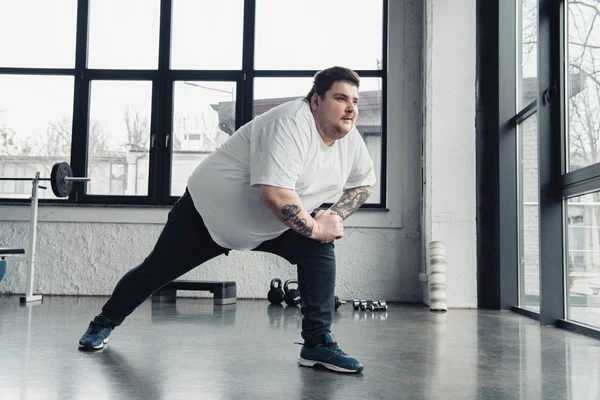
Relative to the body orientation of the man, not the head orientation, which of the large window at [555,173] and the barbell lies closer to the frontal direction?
the large window

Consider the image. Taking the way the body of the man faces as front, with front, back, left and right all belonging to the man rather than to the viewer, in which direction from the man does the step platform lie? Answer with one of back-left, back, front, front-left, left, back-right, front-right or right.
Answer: back-left

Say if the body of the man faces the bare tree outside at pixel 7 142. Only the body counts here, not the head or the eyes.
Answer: no

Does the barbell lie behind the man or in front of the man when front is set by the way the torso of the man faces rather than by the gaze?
behind

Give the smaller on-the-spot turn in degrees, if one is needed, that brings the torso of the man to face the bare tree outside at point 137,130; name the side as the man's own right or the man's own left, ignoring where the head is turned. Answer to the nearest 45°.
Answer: approximately 135° to the man's own left

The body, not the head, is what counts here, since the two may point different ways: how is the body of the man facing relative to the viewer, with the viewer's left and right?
facing the viewer and to the right of the viewer

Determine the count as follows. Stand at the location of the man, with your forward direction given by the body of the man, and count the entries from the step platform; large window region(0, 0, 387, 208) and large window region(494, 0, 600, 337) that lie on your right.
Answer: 0

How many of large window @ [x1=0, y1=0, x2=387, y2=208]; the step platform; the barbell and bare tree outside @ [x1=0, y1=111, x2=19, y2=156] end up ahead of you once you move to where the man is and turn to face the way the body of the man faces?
0

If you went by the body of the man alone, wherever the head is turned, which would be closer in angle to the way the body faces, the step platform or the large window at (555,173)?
the large window

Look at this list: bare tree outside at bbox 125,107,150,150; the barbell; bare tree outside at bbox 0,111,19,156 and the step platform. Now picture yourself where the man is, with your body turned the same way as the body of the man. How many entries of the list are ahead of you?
0

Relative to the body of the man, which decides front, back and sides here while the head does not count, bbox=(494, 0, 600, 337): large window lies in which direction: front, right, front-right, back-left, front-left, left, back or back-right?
left

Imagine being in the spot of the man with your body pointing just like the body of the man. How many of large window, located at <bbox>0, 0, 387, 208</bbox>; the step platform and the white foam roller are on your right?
0

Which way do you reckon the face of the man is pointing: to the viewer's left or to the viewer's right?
to the viewer's right

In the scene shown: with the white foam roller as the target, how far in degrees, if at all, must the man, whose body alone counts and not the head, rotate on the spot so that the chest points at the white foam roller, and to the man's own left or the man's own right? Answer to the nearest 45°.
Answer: approximately 90° to the man's own left

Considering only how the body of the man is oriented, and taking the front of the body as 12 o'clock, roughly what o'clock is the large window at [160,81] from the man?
The large window is roughly at 7 o'clock from the man.
